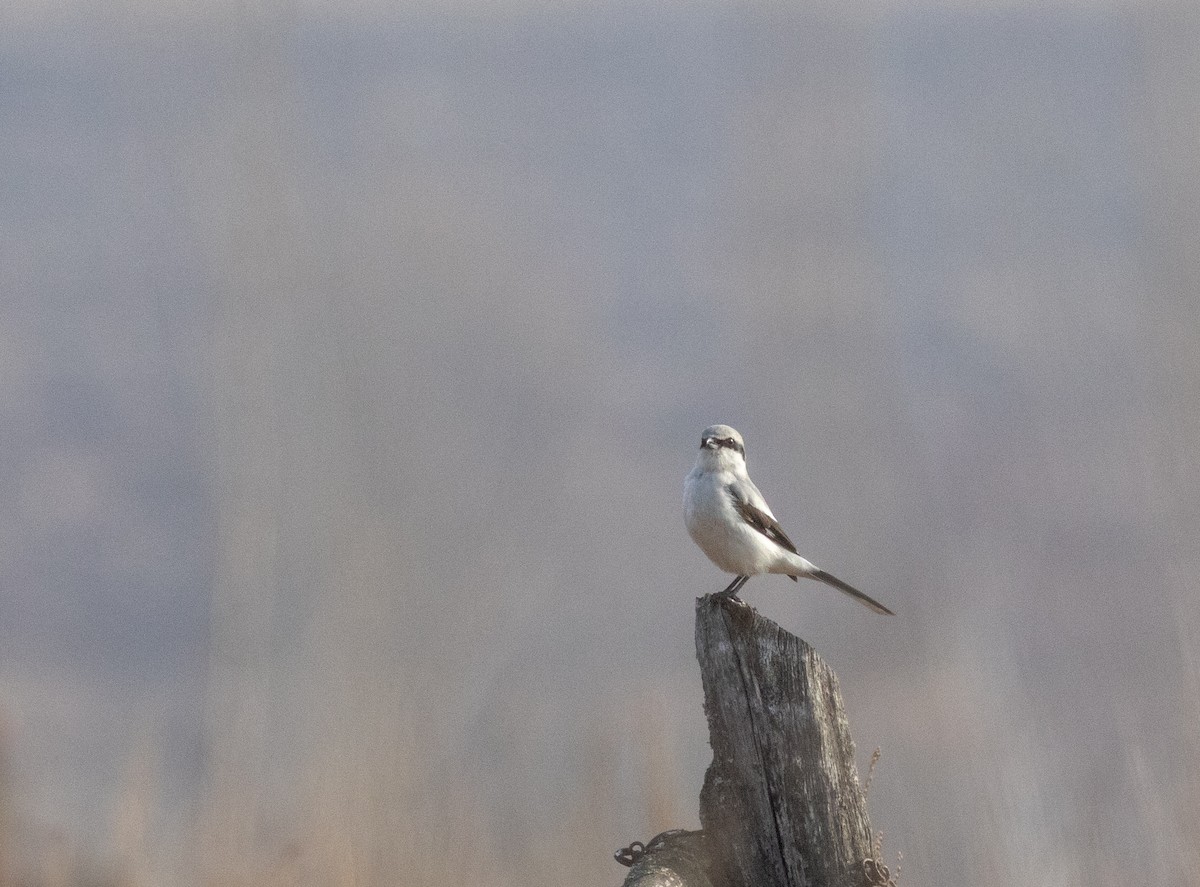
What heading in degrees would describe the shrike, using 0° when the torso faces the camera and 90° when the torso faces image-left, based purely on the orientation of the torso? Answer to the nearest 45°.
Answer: approximately 45°
